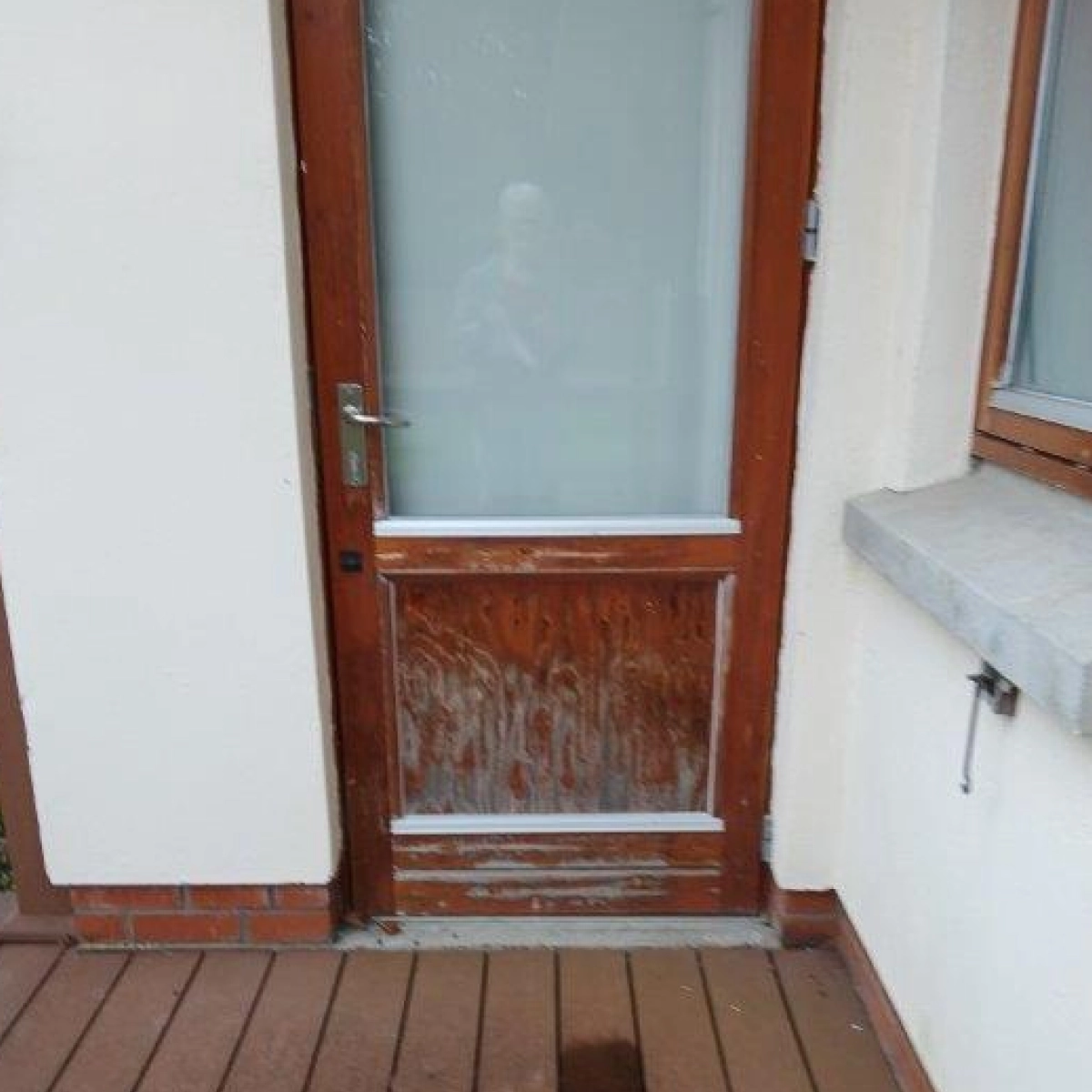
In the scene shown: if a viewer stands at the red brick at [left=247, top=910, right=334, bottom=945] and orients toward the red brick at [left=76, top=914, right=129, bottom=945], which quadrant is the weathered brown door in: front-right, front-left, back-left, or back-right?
back-right

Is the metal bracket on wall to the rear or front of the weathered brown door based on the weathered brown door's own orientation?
to the front

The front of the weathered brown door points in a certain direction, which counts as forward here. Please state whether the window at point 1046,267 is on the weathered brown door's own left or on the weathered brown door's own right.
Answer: on the weathered brown door's own left

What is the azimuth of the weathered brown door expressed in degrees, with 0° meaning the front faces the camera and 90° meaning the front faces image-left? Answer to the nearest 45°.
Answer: approximately 0°
